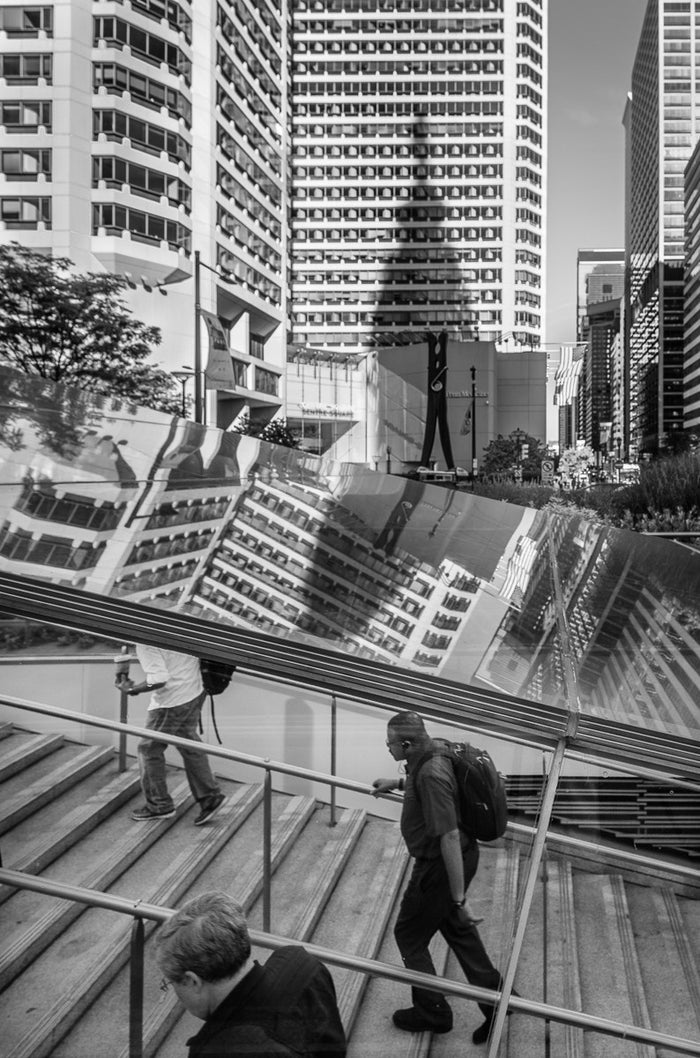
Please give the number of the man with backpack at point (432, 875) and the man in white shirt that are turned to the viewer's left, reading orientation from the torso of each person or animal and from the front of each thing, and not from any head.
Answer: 2

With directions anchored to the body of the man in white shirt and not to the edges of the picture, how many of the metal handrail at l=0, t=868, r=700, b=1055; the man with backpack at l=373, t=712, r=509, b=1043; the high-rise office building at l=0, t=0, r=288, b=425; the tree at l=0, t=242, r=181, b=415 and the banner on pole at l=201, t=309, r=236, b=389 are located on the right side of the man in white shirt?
3

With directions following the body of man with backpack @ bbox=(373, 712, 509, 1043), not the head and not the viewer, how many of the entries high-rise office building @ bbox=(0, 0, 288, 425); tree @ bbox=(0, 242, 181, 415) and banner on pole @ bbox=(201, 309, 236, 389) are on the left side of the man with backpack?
0

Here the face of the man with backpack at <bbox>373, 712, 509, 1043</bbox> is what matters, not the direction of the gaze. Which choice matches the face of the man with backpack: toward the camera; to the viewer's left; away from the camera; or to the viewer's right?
to the viewer's left

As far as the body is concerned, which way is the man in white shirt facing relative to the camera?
to the viewer's left

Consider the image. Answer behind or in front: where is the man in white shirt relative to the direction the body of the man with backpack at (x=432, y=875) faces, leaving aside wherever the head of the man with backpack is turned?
in front

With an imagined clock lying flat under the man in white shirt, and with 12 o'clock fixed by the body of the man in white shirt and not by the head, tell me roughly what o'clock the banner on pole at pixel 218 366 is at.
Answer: The banner on pole is roughly at 3 o'clock from the man in white shirt.

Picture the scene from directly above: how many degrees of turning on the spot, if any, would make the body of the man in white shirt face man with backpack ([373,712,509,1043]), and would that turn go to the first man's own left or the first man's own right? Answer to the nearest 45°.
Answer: approximately 135° to the first man's own left

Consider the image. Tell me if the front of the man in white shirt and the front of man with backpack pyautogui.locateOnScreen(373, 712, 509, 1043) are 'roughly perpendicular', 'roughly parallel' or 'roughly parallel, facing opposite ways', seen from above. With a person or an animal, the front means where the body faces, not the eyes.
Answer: roughly parallel

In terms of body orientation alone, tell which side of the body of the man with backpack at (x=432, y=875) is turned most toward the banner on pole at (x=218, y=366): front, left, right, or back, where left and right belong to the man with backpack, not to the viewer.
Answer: right

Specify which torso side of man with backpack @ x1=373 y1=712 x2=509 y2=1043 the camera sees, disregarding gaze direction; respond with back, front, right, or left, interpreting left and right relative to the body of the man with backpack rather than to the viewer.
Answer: left
